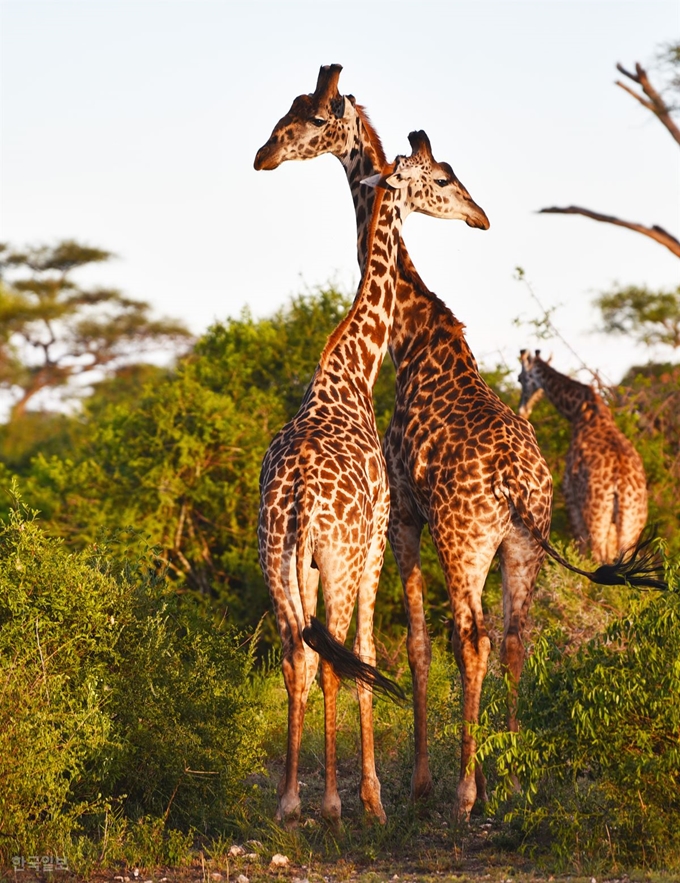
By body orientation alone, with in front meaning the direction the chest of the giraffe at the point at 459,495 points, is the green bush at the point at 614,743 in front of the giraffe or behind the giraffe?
behind

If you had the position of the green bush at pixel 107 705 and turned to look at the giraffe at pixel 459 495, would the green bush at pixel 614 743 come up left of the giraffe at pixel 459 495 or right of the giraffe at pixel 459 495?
right

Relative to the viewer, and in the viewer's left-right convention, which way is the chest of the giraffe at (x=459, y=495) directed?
facing away from the viewer and to the left of the viewer

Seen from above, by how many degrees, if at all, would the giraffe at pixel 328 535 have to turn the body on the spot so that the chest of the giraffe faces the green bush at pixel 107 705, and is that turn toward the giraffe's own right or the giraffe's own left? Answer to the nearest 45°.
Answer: approximately 135° to the giraffe's own left

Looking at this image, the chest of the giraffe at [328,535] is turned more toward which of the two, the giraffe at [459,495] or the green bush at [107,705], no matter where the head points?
the giraffe

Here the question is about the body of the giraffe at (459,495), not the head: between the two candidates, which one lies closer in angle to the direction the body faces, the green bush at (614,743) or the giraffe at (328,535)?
the giraffe

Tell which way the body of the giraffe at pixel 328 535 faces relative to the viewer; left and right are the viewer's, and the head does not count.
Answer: facing away from the viewer and to the right of the viewer

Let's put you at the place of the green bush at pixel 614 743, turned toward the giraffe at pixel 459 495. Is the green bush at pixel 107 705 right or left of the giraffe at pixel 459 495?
left

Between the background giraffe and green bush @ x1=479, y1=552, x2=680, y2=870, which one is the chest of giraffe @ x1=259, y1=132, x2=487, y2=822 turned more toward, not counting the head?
the background giraffe
